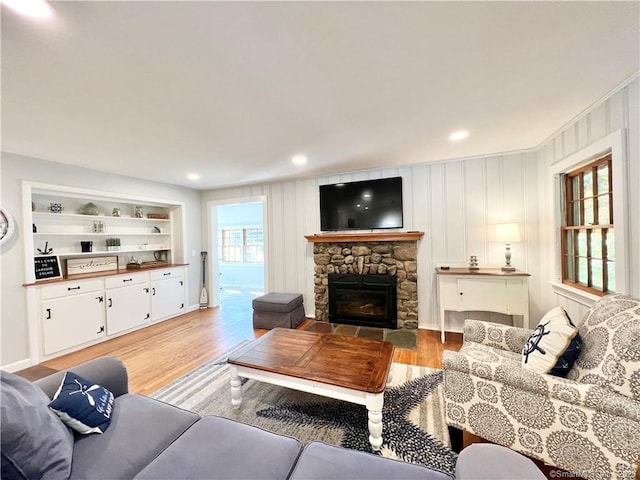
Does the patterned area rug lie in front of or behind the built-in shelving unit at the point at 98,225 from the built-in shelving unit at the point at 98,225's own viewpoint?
in front

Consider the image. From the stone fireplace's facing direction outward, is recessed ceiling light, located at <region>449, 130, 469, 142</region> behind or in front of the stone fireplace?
in front

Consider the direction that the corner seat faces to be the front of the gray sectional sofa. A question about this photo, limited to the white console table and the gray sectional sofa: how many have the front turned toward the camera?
1

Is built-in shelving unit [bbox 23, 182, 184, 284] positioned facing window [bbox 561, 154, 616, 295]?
yes

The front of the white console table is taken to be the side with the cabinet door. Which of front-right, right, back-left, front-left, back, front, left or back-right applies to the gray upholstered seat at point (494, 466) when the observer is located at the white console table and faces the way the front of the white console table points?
front

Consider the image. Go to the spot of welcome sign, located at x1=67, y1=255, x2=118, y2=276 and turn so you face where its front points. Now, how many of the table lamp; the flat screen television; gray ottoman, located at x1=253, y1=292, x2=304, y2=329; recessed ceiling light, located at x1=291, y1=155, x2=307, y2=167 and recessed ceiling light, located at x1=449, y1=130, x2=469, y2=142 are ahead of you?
5

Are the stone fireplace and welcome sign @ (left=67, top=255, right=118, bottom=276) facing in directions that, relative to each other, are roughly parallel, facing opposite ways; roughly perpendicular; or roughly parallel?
roughly perpendicular

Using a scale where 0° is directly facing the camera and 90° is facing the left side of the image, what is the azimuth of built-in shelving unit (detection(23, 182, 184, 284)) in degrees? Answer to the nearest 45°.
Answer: approximately 315°

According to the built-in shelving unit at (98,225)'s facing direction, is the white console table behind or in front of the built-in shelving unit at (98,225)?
in front

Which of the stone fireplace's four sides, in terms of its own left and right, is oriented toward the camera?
front

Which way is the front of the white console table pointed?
toward the camera
